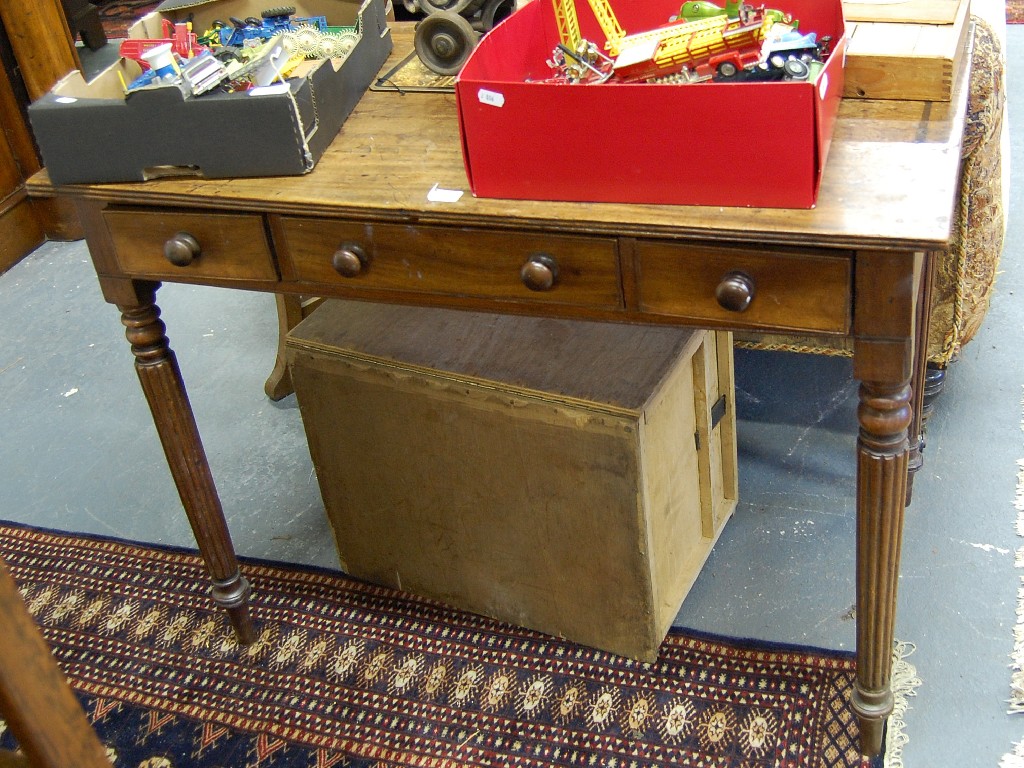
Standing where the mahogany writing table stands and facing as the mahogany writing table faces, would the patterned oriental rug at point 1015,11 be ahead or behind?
behind

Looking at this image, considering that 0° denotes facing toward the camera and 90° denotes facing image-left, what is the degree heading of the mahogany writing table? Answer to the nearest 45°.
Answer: approximately 0°

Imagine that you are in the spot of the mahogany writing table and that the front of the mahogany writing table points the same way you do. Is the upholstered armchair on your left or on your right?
on your left
